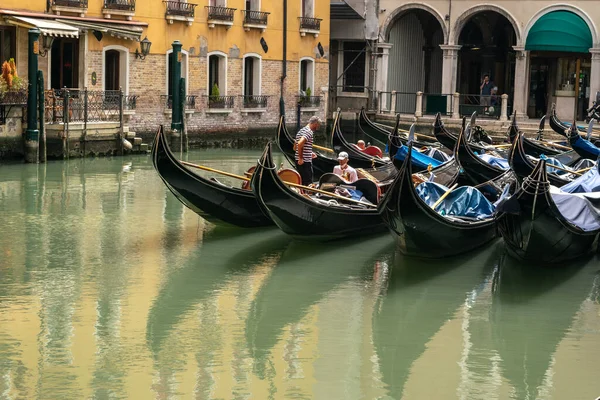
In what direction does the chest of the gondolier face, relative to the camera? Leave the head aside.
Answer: to the viewer's right

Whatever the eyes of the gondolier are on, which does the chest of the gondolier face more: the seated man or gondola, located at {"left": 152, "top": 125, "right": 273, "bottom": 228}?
the seated man

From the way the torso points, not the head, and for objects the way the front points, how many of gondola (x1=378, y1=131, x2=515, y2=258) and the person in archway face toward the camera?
1

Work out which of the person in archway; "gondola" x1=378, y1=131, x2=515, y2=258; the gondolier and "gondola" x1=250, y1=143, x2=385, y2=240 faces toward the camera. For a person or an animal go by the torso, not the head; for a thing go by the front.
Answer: the person in archway
